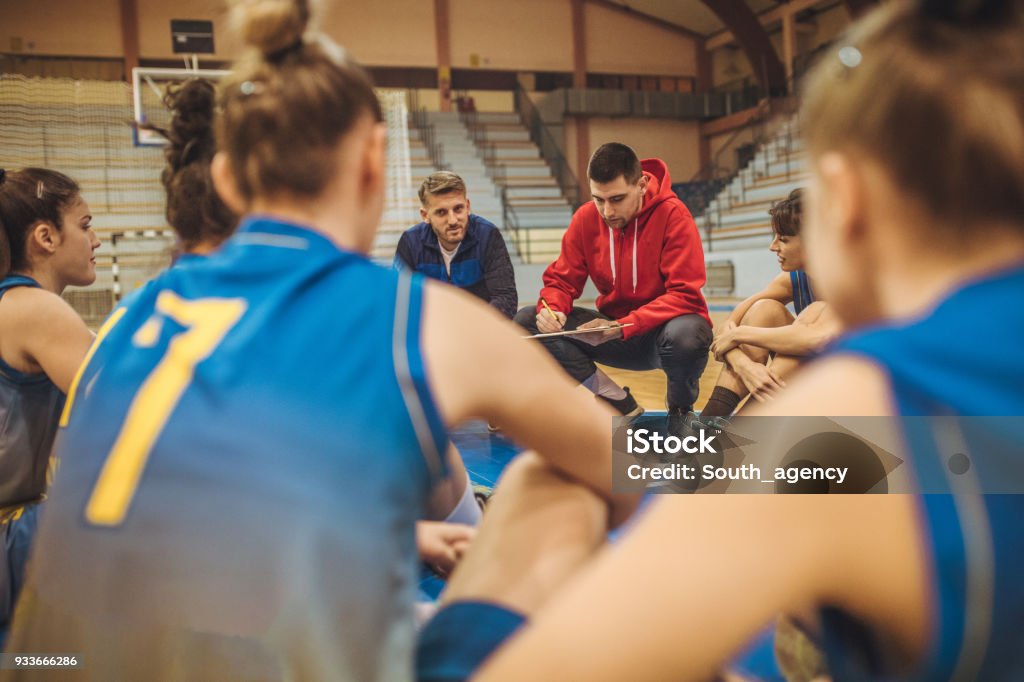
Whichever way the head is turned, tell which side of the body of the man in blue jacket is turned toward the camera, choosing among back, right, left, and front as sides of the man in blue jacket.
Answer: front

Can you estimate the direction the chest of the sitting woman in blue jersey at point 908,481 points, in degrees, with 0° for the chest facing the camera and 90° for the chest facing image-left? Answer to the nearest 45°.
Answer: approximately 135°

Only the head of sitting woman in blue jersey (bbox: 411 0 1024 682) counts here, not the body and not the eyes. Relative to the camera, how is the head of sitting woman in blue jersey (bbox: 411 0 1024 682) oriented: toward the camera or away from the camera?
away from the camera

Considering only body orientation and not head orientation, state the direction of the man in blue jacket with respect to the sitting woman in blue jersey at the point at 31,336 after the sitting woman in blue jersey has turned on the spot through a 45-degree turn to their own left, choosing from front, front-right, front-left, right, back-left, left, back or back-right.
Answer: front

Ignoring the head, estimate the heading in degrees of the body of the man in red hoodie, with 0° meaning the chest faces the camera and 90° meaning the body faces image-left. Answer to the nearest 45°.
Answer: approximately 45°

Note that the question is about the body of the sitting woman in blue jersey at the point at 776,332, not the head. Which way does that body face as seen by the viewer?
to the viewer's left

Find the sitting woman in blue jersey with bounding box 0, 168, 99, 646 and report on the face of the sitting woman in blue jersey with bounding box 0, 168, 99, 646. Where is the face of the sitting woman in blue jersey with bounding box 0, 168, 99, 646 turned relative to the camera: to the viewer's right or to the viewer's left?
to the viewer's right

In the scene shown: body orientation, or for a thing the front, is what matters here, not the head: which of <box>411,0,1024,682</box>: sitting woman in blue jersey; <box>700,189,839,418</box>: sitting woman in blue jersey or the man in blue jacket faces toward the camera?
the man in blue jacket

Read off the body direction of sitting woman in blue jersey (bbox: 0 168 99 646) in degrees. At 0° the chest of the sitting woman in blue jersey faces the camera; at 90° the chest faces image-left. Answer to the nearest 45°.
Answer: approximately 270°

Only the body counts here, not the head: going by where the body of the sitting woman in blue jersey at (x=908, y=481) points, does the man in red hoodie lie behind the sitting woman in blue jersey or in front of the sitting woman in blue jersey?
in front

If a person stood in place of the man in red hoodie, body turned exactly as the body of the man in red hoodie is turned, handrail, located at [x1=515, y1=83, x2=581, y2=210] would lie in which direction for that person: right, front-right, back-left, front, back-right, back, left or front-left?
back-right

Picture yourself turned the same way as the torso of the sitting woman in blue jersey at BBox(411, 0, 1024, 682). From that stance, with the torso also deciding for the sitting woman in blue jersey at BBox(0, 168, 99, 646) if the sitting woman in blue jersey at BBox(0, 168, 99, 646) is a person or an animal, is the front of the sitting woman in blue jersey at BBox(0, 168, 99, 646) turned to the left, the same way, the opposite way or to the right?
to the right

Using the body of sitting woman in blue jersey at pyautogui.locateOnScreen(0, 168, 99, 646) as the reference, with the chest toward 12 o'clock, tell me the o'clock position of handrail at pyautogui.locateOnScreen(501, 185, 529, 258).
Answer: The handrail is roughly at 10 o'clock from the sitting woman in blue jersey.

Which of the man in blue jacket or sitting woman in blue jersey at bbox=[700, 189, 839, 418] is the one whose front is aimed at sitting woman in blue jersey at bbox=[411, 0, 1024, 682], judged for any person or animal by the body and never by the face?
the man in blue jacket

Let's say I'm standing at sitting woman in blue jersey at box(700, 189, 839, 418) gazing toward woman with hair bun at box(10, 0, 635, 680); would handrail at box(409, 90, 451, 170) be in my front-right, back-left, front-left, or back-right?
back-right

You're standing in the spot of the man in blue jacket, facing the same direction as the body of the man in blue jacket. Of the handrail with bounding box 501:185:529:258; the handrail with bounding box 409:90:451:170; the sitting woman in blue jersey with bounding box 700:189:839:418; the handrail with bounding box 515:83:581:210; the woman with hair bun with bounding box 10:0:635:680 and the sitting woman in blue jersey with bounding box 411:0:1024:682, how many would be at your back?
3
